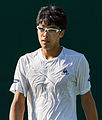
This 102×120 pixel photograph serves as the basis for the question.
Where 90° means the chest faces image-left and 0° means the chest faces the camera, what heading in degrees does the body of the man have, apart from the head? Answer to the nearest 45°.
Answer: approximately 0°
